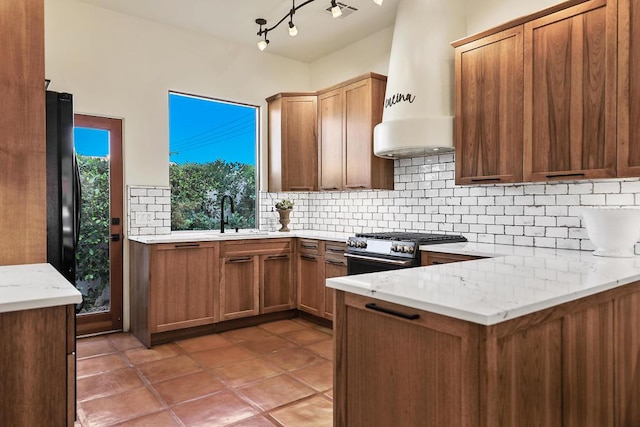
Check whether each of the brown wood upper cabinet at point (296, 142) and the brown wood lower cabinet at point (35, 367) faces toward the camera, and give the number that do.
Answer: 1

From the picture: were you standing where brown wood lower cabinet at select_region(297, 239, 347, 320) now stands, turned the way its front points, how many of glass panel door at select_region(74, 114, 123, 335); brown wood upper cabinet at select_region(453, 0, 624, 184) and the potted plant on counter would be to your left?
1

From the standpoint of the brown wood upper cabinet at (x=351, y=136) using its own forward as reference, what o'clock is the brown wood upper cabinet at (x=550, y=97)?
the brown wood upper cabinet at (x=550, y=97) is roughly at 9 o'clock from the brown wood upper cabinet at (x=351, y=136).

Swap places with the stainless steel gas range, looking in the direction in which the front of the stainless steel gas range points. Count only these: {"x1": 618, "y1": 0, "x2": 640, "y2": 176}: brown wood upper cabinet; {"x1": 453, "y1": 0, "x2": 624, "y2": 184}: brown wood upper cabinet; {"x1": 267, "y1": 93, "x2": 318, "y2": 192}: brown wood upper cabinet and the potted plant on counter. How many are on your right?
2

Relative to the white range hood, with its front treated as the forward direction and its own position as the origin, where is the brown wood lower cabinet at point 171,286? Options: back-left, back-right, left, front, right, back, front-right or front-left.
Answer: front-right

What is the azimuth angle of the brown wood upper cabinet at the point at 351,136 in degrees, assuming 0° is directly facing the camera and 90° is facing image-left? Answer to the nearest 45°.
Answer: approximately 45°

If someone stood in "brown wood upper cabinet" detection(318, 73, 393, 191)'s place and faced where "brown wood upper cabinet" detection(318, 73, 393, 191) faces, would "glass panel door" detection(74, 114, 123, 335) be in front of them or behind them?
in front

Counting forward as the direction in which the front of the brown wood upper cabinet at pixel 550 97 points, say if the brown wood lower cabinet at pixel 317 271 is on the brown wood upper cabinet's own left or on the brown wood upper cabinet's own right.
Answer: on the brown wood upper cabinet's own right

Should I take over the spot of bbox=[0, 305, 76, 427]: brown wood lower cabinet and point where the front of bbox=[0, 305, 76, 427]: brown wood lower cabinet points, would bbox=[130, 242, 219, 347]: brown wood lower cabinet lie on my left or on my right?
on my left

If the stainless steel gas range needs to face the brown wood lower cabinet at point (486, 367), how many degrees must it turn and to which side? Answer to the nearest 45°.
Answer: approximately 45° to its left
